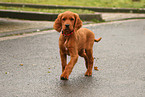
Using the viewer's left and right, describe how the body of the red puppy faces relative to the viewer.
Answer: facing the viewer and to the left of the viewer
